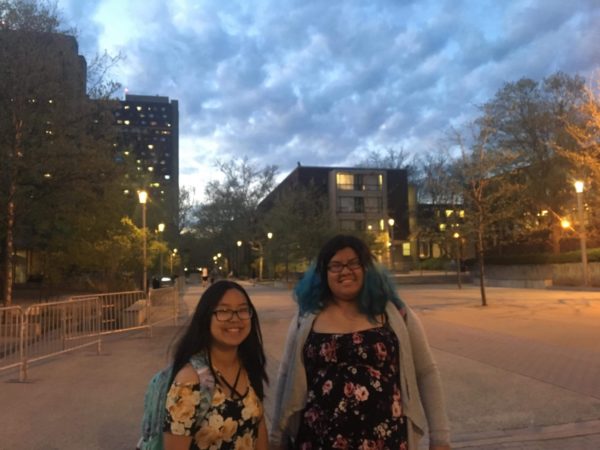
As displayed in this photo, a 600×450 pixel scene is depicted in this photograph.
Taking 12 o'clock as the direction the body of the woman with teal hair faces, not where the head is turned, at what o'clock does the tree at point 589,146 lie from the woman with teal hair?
The tree is roughly at 7 o'clock from the woman with teal hair.

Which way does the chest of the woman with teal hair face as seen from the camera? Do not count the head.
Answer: toward the camera

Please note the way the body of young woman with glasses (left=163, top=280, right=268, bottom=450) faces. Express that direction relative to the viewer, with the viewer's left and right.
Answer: facing the viewer and to the right of the viewer

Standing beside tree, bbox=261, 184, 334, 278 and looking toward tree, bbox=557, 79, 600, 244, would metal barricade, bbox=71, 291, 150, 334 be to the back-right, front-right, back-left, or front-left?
front-right

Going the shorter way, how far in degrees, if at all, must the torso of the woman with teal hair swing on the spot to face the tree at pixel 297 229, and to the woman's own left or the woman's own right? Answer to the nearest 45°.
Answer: approximately 180°

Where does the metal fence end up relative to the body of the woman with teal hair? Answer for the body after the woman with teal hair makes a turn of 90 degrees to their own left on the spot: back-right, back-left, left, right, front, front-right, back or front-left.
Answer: back-left

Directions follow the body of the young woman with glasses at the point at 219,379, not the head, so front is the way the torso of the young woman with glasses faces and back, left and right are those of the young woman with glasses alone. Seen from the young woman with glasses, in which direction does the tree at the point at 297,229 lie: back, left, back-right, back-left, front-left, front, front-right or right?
back-left

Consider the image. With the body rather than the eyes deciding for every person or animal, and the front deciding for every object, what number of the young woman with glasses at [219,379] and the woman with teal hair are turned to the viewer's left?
0

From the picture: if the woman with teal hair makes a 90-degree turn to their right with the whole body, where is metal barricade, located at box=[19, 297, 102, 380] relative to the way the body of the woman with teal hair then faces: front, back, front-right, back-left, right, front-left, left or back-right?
front-right

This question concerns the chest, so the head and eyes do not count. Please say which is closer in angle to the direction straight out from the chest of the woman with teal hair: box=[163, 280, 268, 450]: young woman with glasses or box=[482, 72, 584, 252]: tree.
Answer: the young woman with glasses

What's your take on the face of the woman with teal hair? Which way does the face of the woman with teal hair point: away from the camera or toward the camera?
toward the camera
